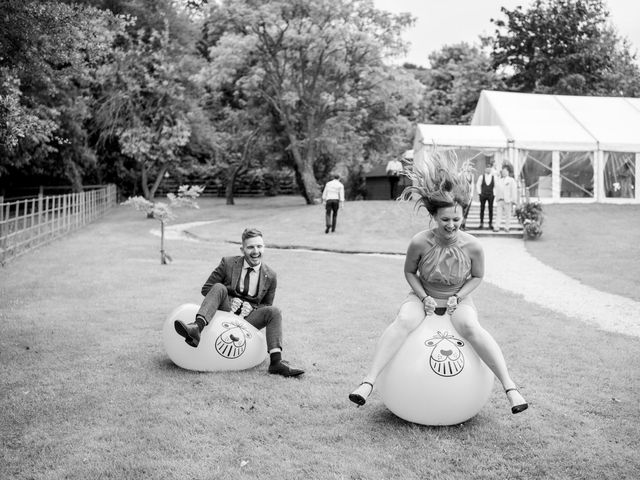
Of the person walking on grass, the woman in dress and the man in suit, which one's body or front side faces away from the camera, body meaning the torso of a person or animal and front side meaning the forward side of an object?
the person walking on grass

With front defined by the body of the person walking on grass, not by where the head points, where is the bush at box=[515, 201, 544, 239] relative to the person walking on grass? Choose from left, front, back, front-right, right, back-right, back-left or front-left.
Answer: right

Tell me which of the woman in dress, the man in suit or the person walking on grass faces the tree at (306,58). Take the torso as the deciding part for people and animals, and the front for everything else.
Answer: the person walking on grass

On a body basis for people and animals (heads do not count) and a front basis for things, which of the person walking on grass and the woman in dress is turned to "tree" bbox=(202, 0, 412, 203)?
the person walking on grass

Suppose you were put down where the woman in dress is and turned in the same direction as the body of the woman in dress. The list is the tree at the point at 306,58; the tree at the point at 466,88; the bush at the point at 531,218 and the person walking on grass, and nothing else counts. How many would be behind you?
4

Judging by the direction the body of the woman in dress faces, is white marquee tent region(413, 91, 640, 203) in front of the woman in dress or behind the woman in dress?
behind

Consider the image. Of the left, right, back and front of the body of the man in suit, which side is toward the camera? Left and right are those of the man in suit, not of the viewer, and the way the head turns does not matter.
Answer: front

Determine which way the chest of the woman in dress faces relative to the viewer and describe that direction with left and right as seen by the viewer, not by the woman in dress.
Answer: facing the viewer

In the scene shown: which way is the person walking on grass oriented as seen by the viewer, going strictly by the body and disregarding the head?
away from the camera

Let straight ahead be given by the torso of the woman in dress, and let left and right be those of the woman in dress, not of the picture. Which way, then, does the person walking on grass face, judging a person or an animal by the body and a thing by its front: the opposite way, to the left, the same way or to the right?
the opposite way

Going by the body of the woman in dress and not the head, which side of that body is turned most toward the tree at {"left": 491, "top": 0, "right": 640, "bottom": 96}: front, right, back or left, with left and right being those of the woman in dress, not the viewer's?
back

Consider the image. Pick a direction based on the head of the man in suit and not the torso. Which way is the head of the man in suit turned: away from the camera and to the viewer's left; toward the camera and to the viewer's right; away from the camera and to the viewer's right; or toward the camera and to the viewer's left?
toward the camera and to the viewer's right

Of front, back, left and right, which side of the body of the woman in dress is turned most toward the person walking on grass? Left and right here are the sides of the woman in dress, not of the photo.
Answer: back
